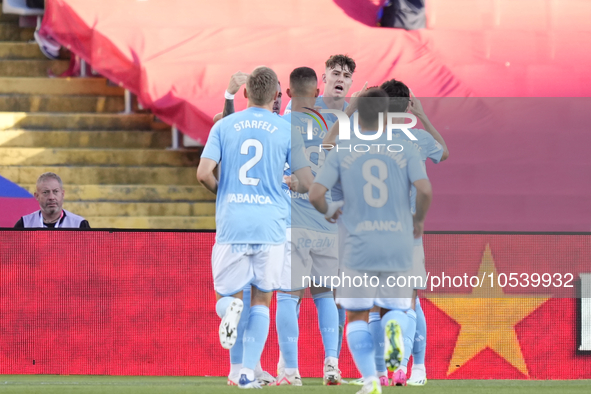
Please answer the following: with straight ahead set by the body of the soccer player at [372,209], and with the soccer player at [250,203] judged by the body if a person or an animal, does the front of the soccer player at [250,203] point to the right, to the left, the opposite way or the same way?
the same way

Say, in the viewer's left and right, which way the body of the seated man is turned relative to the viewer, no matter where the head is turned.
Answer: facing the viewer

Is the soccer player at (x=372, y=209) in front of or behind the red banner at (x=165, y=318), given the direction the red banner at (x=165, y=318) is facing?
in front

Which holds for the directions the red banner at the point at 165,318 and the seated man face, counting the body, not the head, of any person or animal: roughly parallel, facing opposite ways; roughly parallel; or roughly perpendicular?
roughly parallel

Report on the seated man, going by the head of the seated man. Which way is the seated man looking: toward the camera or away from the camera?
toward the camera

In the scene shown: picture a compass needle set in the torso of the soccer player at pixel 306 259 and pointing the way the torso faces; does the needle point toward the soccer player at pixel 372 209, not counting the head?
no

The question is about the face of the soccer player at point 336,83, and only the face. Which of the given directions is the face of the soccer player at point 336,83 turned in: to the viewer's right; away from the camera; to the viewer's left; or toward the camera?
toward the camera

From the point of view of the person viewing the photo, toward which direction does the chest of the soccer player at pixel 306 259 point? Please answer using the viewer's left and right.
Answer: facing away from the viewer

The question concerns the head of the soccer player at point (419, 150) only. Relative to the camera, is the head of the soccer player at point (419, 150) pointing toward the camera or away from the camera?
away from the camera

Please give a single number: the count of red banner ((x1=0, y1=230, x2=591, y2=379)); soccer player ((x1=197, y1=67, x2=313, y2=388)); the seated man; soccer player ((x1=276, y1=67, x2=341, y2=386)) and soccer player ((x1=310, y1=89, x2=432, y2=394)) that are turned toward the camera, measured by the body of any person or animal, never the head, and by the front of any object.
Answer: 2

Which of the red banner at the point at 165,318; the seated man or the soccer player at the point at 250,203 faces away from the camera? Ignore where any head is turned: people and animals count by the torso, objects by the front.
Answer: the soccer player

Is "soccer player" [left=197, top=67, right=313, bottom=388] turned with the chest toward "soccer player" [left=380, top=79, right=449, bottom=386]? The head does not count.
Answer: no

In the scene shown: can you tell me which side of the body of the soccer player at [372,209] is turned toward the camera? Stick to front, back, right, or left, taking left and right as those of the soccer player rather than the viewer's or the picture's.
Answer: back

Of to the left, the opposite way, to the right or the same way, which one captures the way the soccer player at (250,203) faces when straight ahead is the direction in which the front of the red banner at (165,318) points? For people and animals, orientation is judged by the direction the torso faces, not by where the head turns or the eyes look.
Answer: the opposite way

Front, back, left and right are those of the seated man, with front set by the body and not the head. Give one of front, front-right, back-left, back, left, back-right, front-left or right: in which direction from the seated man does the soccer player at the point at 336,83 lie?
front-left

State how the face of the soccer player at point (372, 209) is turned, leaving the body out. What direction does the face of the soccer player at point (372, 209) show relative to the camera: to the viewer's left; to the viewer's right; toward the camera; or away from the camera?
away from the camera

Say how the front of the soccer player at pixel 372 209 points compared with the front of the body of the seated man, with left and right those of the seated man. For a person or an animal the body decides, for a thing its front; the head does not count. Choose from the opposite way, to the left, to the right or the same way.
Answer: the opposite way

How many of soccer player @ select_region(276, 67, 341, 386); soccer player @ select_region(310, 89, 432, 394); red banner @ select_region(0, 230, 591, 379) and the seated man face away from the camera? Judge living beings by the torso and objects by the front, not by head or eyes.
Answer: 2
